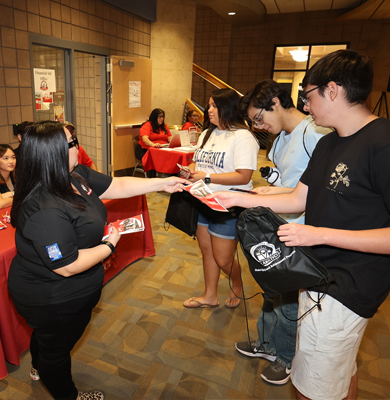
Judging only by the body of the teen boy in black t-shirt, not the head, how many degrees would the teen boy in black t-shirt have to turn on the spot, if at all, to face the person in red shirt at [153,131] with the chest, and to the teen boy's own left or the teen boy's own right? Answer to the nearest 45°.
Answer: approximately 90° to the teen boy's own right

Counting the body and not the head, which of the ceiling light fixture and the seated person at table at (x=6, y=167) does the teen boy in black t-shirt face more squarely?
the seated person at table

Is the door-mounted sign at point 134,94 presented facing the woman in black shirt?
yes

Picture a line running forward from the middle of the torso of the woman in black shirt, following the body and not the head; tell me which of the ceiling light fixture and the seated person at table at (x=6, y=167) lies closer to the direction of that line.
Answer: the ceiling light fixture

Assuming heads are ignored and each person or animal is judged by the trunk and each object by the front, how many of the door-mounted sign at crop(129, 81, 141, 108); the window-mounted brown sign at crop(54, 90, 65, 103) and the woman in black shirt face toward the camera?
2

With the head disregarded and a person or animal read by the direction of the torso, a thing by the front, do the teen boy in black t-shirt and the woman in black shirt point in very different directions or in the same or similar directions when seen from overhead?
very different directions

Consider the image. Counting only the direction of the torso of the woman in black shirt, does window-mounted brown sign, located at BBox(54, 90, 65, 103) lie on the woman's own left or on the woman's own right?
on the woman's own left

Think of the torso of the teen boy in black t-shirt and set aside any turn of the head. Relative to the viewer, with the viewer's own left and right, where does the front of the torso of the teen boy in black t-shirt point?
facing the viewer and to the left of the viewer

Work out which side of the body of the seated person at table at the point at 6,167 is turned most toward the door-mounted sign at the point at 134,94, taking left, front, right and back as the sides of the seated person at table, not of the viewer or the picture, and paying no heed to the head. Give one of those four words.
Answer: left

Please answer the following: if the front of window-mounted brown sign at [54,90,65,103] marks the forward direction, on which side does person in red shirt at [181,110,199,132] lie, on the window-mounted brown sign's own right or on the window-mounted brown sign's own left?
on the window-mounted brown sign's own left

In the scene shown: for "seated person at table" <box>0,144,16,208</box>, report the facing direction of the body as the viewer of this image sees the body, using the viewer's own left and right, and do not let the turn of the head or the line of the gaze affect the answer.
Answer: facing the viewer and to the right of the viewer

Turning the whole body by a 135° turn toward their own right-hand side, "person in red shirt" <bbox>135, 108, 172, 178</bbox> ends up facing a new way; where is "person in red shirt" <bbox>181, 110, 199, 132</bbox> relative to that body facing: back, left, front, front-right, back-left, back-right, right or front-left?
back-right

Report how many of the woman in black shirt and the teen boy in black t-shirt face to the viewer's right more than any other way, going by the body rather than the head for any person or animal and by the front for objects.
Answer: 1

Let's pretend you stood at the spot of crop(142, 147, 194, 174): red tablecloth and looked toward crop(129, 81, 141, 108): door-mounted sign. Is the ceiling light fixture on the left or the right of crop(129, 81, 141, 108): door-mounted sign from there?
right

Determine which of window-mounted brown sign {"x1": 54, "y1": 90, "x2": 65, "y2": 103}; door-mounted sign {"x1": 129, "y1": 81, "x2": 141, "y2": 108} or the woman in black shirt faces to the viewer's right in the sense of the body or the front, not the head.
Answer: the woman in black shirt

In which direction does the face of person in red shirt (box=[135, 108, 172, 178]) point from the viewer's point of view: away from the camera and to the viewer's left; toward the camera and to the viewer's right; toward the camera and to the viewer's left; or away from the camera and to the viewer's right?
toward the camera and to the viewer's right

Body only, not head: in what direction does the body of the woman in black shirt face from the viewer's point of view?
to the viewer's right
